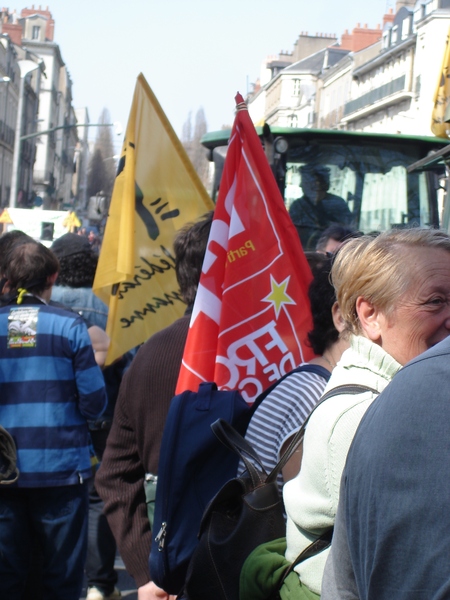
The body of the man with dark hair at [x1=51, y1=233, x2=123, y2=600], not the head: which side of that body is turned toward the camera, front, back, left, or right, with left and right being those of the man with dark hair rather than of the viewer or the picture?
back

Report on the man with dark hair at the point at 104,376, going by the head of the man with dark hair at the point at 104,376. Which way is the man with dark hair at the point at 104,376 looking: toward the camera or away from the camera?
away from the camera

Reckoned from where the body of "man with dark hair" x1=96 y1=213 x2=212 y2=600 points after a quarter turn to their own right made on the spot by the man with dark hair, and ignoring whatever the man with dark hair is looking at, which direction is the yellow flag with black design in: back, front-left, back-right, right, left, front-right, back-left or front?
back-left

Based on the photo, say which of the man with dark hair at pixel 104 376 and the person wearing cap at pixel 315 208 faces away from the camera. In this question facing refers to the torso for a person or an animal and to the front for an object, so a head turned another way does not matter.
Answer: the man with dark hair

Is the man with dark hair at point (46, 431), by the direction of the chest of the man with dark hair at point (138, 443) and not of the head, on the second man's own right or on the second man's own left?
on the second man's own left

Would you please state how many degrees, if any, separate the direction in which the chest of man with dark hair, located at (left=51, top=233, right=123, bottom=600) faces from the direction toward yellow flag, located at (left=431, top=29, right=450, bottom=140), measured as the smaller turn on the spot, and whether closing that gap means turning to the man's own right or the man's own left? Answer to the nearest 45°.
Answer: approximately 90° to the man's own right

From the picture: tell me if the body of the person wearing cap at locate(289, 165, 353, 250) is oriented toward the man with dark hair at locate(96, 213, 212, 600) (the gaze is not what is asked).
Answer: yes

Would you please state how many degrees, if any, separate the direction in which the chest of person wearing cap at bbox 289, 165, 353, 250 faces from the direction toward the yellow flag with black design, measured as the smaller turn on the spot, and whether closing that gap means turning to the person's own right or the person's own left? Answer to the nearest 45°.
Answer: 0° — they already face it

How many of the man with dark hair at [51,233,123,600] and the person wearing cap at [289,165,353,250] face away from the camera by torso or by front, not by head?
1

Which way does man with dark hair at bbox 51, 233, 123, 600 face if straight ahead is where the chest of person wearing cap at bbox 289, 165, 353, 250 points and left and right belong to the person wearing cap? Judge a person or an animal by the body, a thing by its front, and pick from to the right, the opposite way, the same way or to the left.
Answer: the opposite way

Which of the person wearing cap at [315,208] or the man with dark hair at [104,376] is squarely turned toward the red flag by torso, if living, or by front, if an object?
the person wearing cap

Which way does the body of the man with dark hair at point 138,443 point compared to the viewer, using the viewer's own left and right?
facing away from the viewer and to the right of the viewer
